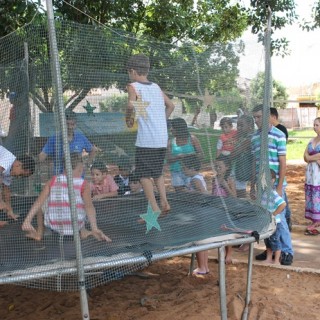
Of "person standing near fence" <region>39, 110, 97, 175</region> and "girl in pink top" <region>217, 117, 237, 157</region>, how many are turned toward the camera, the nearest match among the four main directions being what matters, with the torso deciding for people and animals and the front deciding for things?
2

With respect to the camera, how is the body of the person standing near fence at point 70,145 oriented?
toward the camera

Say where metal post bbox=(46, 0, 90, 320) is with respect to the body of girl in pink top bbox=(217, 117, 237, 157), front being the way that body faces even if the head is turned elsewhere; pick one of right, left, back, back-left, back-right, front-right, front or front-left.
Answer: front-right

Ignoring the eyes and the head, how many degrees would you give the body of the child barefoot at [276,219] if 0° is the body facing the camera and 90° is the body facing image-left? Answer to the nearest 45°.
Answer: approximately 90°

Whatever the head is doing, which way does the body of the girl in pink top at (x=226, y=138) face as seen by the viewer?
toward the camera

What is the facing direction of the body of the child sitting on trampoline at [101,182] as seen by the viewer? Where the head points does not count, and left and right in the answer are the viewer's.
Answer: facing the viewer and to the left of the viewer
